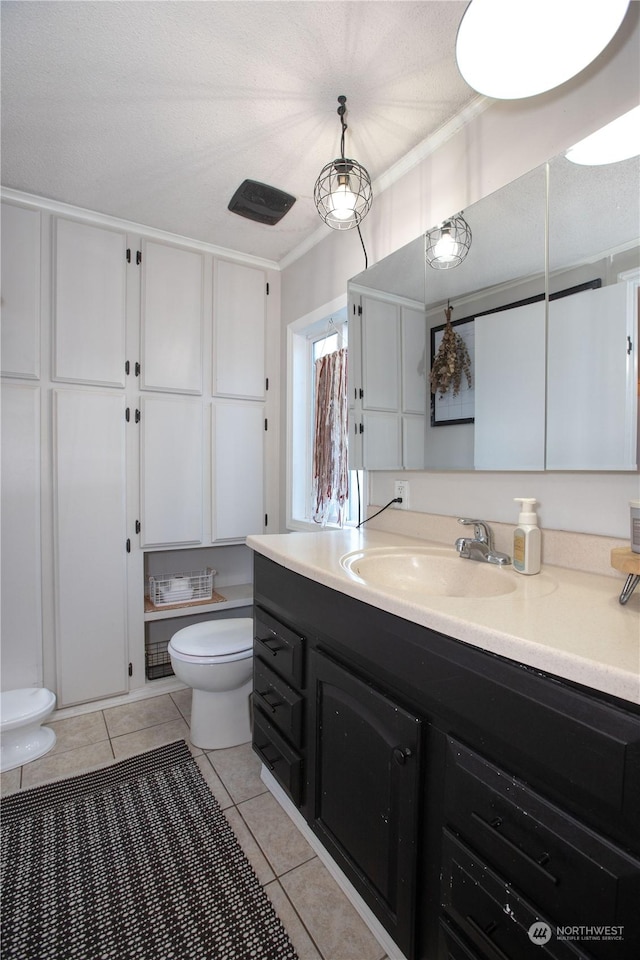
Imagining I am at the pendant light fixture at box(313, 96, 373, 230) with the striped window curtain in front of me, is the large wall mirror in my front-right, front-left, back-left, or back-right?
back-right

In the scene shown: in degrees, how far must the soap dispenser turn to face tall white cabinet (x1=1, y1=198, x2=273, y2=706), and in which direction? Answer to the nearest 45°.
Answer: approximately 45° to its right

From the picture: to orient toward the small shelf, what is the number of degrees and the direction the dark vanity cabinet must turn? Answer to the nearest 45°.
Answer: approximately 90° to its right

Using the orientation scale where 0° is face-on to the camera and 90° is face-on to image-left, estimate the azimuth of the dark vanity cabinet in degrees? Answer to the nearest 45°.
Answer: approximately 45°

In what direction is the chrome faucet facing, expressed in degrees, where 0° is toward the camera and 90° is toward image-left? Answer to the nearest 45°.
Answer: approximately 45°

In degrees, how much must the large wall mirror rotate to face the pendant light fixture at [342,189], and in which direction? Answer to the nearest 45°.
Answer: approximately 45° to its right
